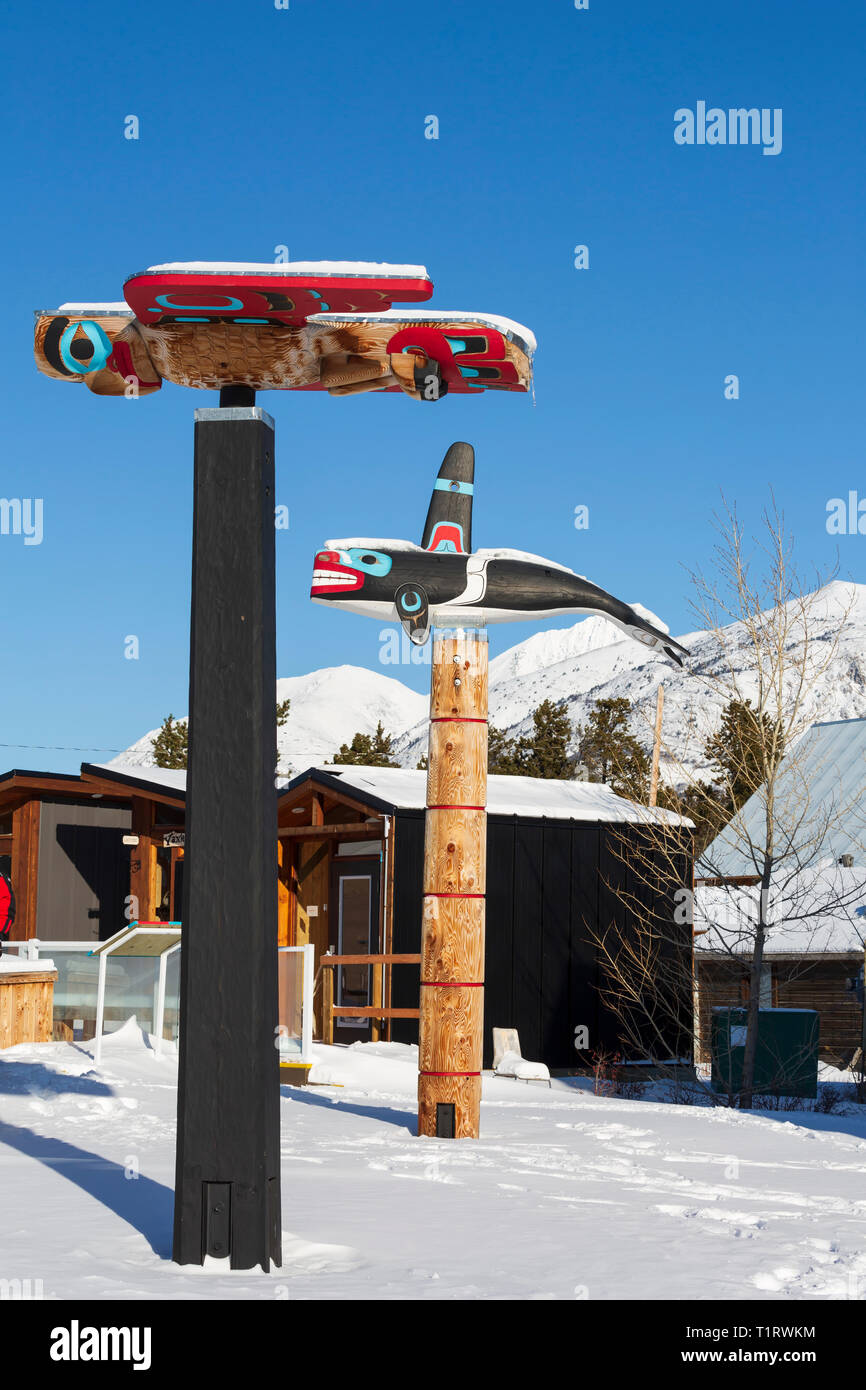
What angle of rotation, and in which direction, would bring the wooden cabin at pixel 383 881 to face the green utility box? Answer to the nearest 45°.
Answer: approximately 90° to its left

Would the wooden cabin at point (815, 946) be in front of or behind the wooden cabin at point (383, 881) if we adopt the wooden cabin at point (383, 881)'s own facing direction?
behind

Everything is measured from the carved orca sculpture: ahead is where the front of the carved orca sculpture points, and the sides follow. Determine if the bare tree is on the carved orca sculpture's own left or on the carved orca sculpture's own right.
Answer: on the carved orca sculpture's own right

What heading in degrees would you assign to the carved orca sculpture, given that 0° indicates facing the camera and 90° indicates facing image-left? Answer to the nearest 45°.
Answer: approximately 90°

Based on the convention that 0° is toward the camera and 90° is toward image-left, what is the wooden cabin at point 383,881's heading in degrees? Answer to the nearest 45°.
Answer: approximately 45°

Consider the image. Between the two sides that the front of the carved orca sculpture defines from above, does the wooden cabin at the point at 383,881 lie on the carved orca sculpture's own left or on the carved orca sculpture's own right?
on the carved orca sculpture's own right
